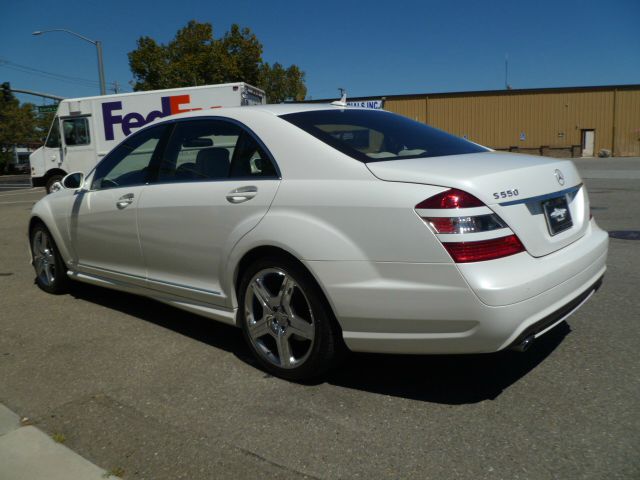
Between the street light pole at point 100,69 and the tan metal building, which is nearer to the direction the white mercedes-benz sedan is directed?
the street light pole

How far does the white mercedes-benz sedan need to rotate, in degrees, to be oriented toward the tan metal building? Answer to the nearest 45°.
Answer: approximately 45° to its right

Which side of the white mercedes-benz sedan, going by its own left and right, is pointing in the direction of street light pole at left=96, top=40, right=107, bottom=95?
front

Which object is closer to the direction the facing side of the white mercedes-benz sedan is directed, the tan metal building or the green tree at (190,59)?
the green tree

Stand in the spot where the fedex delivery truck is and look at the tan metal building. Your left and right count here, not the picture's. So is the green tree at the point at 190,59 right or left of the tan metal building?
left

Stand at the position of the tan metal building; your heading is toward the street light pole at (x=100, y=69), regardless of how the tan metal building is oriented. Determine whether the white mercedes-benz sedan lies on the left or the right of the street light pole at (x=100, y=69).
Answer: left

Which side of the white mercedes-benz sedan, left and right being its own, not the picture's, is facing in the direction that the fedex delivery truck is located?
front

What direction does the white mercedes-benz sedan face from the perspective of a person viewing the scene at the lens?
facing away from the viewer and to the left of the viewer

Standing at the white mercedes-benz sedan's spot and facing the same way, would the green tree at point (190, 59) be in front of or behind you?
in front
